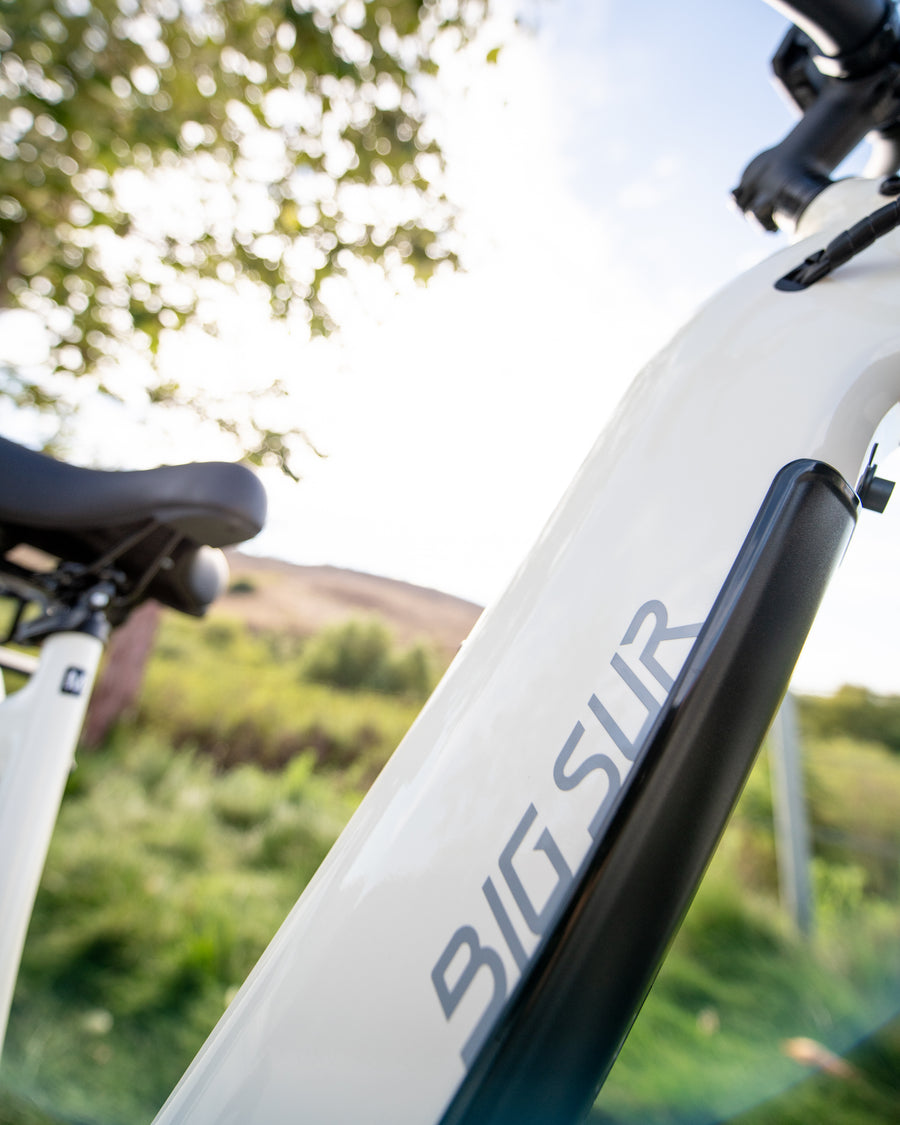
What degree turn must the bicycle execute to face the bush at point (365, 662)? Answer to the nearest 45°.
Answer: approximately 135° to its left

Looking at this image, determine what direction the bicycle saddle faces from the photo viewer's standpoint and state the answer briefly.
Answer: facing the viewer and to the right of the viewer

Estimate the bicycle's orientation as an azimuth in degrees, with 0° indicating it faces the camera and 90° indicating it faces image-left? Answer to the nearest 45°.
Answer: approximately 315°

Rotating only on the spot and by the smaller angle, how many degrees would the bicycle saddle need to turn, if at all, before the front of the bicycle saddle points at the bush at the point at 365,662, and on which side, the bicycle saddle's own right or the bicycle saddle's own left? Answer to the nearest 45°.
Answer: approximately 90° to the bicycle saddle's own left
